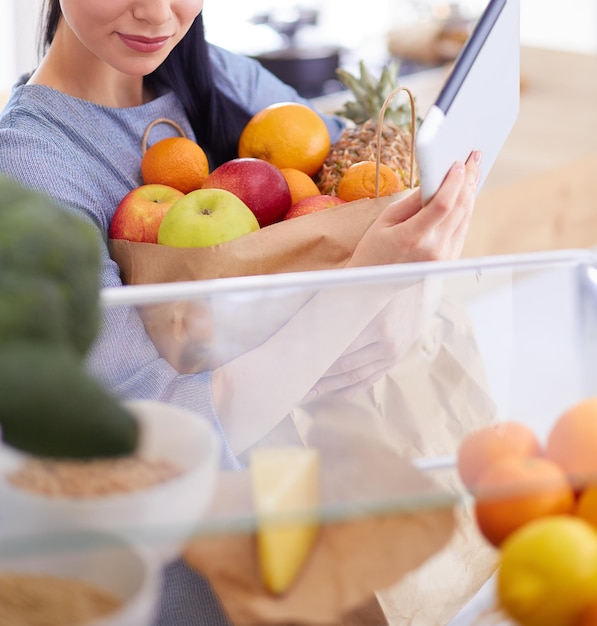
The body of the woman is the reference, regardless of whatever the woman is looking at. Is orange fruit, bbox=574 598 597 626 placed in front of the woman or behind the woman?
in front

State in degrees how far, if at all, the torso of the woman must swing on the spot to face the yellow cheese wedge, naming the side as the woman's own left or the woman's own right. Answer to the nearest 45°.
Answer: approximately 45° to the woman's own right

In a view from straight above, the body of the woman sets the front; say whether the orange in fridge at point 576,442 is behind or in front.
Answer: in front

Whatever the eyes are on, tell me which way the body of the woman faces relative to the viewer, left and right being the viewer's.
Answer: facing the viewer and to the right of the viewer

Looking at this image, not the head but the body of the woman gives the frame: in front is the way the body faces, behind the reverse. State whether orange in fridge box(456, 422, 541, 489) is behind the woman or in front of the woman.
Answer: in front
